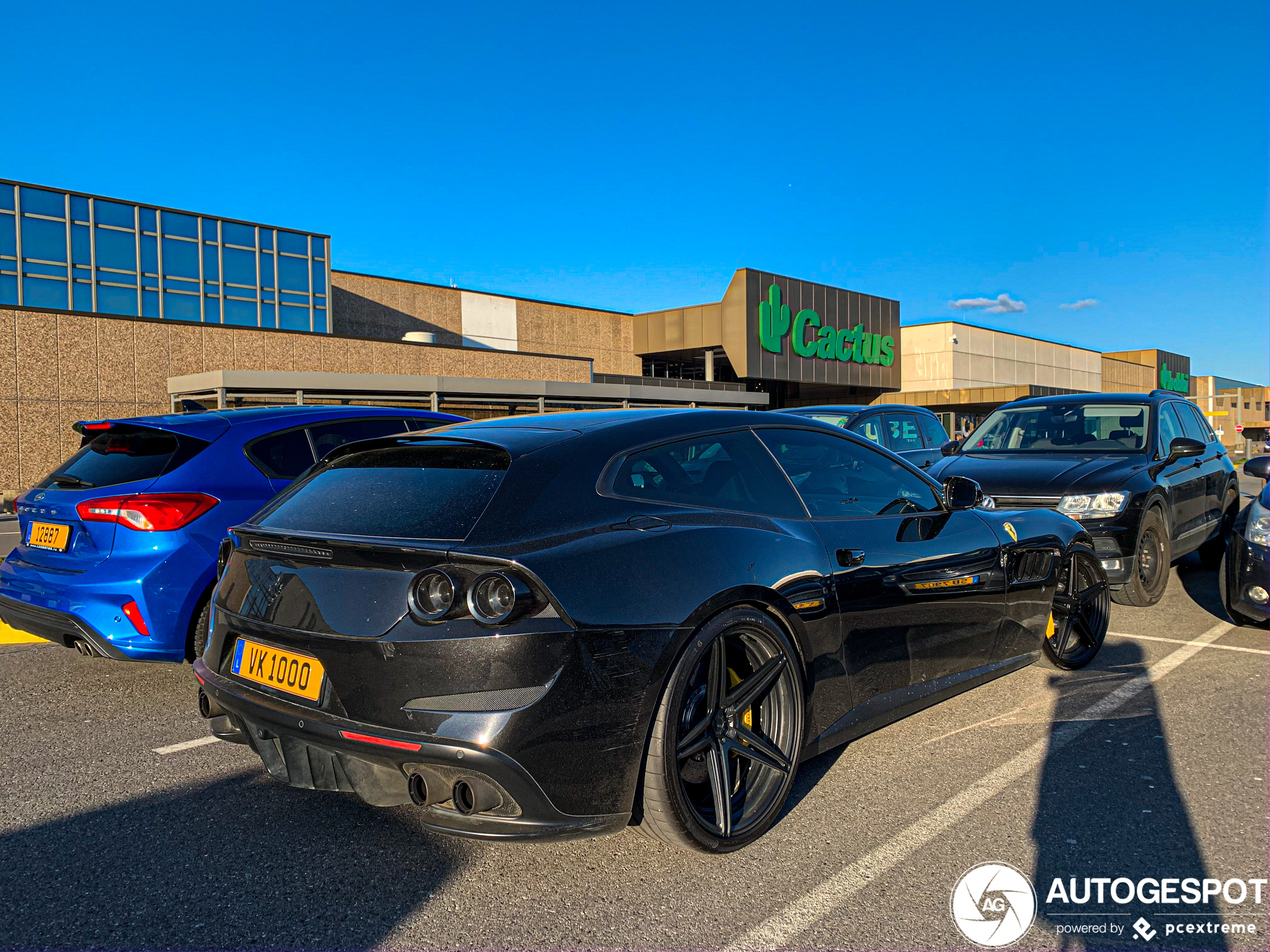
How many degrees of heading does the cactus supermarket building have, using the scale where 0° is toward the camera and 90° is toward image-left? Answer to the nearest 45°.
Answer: approximately 315°

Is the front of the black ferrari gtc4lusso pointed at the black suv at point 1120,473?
yes

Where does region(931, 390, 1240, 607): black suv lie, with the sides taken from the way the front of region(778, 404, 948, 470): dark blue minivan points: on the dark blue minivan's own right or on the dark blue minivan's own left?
on the dark blue minivan's own left

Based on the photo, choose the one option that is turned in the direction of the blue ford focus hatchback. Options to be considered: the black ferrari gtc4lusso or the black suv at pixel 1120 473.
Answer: the black suv

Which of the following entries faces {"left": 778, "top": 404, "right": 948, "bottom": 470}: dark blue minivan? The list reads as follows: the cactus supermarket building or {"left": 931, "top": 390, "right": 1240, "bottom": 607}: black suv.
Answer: the cactus supermarket building

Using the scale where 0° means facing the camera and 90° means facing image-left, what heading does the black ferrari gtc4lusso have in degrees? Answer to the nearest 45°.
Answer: approximately 225°
